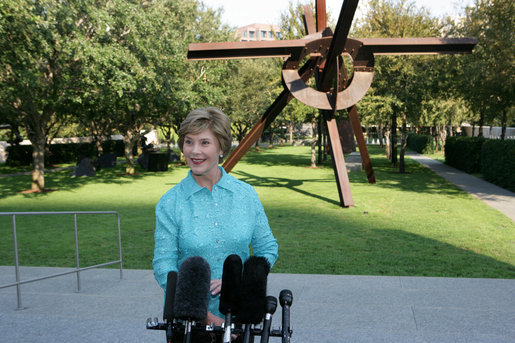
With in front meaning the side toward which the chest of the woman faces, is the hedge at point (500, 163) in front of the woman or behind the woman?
behind

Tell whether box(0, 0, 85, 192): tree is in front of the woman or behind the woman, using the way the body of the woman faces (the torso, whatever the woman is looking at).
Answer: behind

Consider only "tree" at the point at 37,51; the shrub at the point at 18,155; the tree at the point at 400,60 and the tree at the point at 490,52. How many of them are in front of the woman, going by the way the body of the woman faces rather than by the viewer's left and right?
0

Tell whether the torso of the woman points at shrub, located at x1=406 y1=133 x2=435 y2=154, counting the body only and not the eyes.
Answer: no

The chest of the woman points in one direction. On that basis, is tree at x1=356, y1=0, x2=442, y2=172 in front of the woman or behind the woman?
behind

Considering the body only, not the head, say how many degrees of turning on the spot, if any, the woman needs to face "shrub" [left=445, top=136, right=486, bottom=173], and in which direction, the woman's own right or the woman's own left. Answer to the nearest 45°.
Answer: approximately 135° to the woman's own left

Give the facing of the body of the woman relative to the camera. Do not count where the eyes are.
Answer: toward the camera

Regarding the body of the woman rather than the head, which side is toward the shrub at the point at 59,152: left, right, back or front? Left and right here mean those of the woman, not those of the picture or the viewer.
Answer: back

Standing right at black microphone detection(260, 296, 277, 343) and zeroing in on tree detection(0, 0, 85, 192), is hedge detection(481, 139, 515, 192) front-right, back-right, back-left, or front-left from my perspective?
front-right

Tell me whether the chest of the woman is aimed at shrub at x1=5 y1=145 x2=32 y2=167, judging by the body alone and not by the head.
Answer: no

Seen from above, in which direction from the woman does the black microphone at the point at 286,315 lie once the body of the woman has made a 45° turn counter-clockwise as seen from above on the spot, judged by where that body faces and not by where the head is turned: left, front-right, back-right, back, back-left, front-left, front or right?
front
